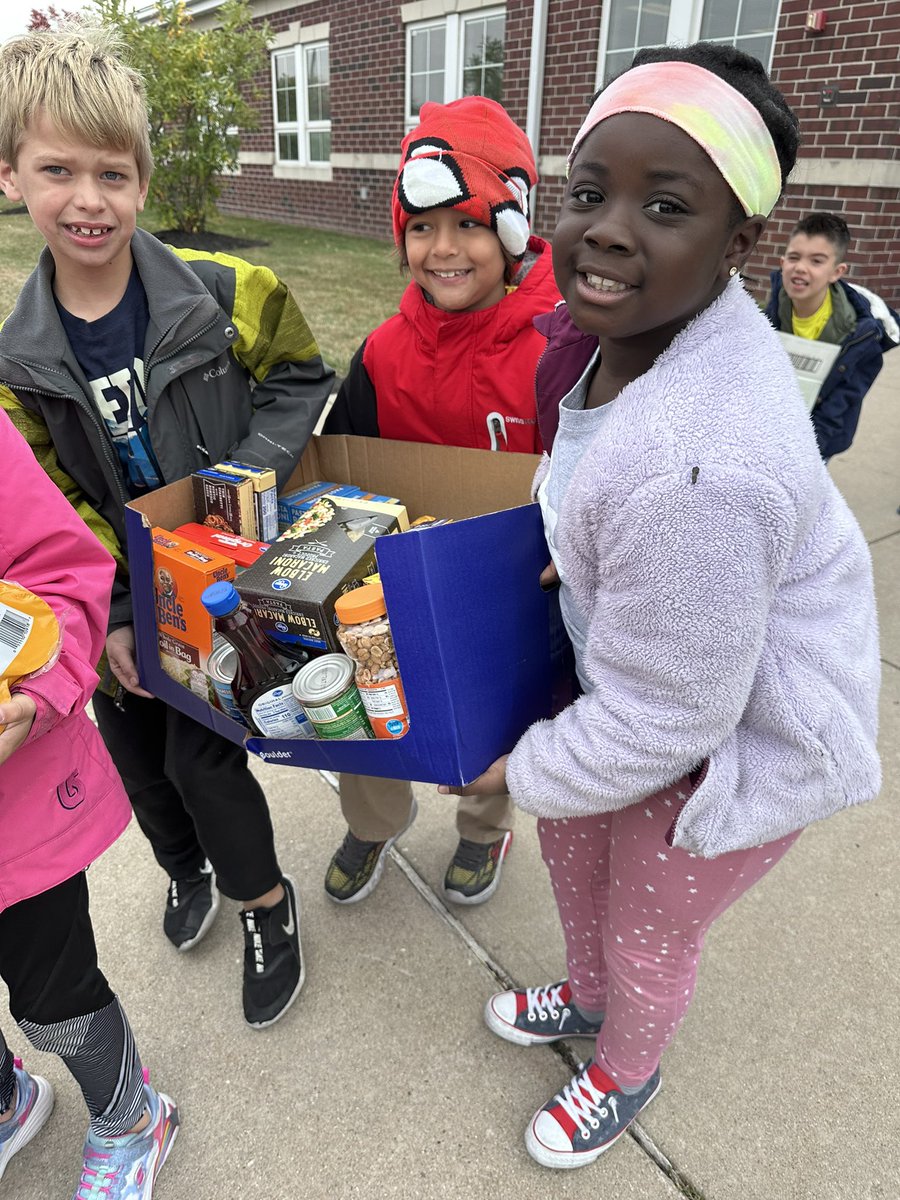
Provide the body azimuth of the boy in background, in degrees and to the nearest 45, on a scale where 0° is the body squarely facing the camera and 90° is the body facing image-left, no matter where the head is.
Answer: approximately 45°

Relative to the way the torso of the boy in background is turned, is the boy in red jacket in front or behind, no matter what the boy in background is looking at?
in front

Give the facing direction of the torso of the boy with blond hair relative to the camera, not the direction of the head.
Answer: toward the camera
